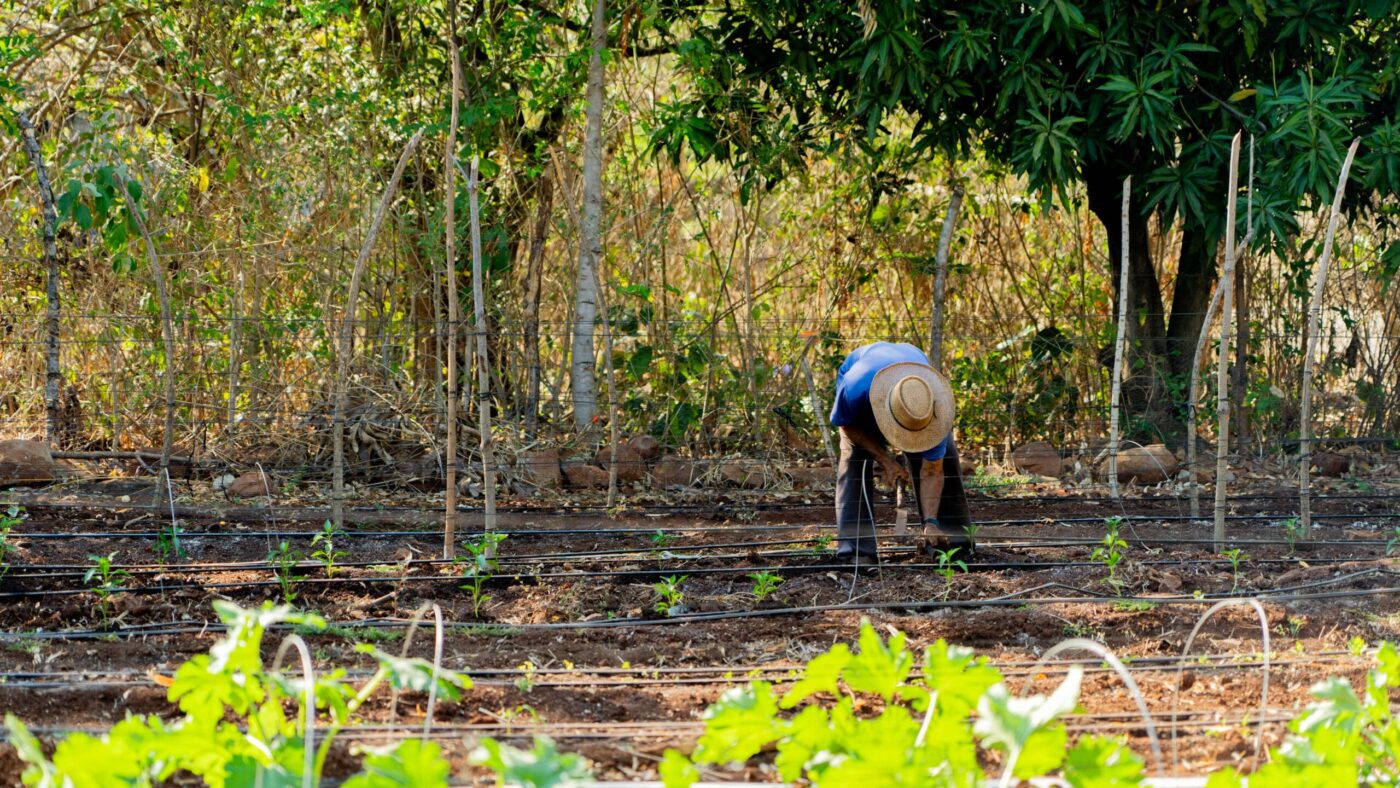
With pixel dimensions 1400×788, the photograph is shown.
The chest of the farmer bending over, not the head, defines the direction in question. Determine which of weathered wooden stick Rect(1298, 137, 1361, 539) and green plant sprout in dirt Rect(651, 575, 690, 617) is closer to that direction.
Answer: the green plant sprout in dirt

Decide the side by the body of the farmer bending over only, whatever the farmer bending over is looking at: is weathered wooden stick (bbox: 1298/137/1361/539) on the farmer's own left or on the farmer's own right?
on the farmer's own left

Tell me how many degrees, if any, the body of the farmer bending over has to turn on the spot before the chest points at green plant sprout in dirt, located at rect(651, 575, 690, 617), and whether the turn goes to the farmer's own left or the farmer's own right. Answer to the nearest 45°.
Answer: approximately 45° to the farmer's own right

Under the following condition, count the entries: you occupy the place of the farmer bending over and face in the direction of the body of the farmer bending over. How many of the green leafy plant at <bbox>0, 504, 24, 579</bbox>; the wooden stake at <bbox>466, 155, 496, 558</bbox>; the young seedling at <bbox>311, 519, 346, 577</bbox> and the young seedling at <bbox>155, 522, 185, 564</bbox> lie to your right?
4

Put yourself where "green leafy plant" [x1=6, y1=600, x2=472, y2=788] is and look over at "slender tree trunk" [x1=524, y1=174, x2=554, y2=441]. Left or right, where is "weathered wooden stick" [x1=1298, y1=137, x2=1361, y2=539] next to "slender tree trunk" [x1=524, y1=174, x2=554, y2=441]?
right

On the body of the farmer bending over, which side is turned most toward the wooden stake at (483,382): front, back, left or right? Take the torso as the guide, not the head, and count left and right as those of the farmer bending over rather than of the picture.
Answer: right

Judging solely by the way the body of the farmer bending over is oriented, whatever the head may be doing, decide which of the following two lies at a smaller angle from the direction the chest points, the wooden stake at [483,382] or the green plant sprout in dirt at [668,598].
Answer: the green plant sprout in dirt

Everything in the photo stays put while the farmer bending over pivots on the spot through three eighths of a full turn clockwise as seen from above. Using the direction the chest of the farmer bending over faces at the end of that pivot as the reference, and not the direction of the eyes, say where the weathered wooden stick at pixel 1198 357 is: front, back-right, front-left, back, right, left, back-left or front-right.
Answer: right

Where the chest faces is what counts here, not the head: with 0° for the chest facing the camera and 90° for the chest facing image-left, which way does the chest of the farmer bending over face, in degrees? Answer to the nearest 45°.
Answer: approximately 0°

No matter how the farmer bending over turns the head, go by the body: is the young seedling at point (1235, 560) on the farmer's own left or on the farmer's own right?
on the farmer's own left

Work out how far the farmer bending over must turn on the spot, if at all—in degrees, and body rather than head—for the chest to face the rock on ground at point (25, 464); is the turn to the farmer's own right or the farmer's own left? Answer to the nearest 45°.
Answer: approximately 90° to the farmer's own right

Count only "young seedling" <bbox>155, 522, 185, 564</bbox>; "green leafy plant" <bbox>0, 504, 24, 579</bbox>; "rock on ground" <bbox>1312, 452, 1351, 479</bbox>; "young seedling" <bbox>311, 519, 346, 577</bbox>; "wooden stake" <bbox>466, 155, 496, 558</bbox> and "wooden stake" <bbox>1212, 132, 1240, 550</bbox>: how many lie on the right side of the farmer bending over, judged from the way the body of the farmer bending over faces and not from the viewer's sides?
4

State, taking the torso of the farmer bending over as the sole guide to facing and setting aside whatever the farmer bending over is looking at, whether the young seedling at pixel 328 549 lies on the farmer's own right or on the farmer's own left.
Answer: on the farmer's own right

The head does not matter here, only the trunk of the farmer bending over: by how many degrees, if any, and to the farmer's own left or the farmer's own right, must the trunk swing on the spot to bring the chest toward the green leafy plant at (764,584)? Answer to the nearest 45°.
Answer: approximately 45° to the farmer's own right

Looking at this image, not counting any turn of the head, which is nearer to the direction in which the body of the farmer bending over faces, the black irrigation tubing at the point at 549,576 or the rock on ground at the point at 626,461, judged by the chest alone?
the black irrigation tubing

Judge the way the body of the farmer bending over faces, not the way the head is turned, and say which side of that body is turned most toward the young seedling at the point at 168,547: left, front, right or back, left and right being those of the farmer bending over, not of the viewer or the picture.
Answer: right
